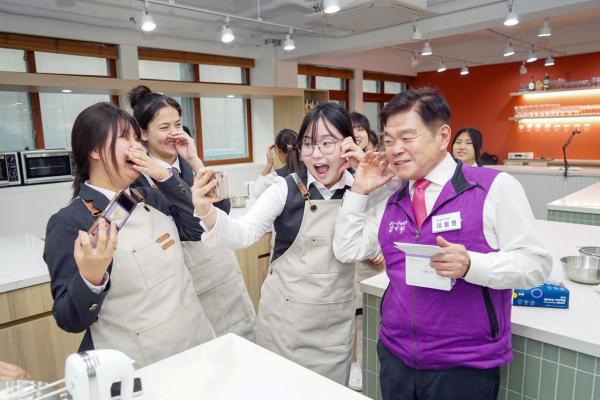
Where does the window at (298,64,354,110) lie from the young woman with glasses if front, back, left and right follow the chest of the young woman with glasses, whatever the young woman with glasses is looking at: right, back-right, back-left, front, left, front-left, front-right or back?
back

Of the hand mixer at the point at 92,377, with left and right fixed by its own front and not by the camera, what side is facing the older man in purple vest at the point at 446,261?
back

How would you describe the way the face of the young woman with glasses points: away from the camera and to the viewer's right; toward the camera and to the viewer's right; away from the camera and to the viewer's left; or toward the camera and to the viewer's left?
toward the camera and to the viewer's left

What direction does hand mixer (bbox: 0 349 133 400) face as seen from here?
to the viewer's left

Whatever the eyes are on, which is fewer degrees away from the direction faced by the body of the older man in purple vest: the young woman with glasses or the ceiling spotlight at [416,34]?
the young woman with glasses

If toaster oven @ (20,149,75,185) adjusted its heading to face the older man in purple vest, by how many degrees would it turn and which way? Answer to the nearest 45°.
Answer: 0° — it already faces them

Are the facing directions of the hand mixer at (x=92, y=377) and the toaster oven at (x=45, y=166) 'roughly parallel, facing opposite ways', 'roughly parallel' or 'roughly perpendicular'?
roughly perpendicular

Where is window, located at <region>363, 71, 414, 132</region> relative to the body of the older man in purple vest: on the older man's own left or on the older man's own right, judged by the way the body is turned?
on the older man's own right

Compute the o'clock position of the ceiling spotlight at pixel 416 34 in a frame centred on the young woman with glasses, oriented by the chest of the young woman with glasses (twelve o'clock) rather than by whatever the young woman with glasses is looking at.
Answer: The ceiling spotlight is roughly at 7 o'clock from the young woman with glasses.

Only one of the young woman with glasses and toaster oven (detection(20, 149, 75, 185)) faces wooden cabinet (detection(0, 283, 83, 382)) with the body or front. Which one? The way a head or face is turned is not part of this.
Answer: the toaster oven

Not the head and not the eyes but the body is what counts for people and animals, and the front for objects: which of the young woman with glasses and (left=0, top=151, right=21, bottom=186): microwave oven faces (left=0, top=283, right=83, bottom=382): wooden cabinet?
the microwave oven

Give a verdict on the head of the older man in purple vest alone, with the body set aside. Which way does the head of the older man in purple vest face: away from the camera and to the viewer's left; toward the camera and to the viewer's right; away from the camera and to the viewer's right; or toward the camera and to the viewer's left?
toward the camera and to the viewer's left

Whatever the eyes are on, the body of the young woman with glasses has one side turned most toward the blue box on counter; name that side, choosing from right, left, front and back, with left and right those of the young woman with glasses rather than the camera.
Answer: left

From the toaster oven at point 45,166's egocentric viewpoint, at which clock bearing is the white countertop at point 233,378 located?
The white countertop is roughly at 12 o'clock from the toaster oven.

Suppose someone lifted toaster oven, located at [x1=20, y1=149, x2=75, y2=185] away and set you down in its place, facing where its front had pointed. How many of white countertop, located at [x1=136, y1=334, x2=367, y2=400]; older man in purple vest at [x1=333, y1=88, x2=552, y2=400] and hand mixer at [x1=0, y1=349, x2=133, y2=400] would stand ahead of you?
3
